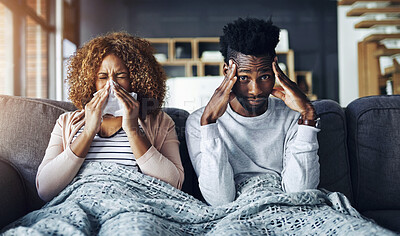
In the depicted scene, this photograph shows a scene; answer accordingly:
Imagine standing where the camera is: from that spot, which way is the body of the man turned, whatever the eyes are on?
toward the camera

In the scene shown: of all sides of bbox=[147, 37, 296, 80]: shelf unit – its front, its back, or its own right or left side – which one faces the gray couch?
front

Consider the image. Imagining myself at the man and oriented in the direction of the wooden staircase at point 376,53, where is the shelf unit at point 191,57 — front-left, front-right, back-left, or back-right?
front-left

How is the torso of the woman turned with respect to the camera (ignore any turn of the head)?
toward the camera

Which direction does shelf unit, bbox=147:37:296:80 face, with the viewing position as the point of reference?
facing the viewer

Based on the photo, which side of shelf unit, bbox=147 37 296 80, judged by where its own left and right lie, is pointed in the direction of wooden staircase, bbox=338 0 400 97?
left

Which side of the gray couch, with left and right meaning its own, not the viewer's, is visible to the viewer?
front

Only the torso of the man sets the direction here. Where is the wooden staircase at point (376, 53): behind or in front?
behind
